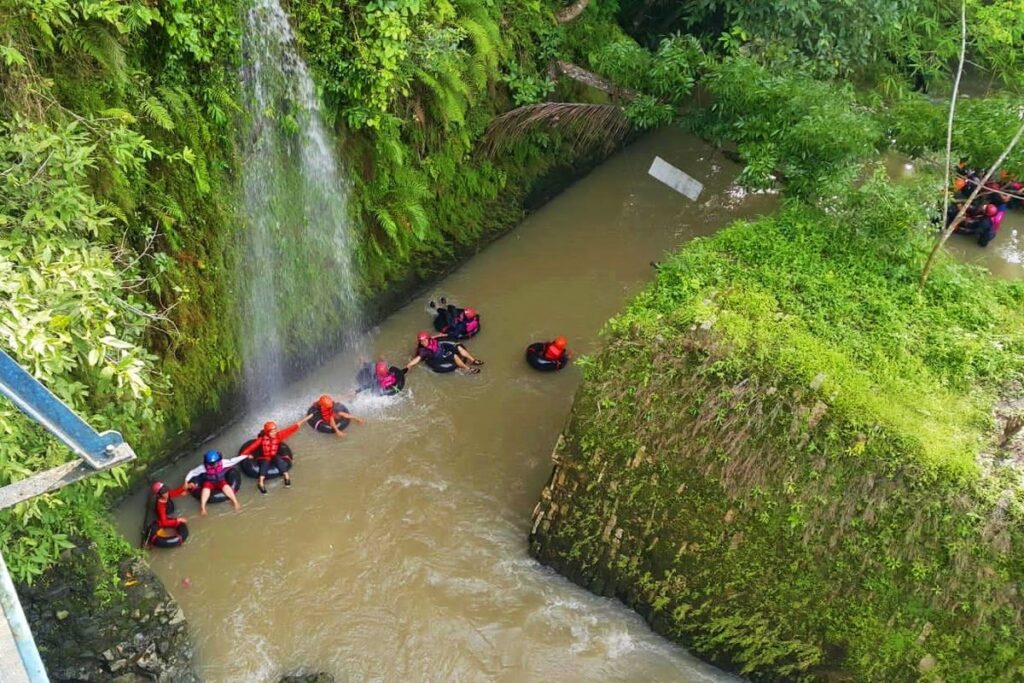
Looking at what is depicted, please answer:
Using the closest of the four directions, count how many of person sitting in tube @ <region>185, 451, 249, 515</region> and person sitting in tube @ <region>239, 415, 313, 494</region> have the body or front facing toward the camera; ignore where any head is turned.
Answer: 2

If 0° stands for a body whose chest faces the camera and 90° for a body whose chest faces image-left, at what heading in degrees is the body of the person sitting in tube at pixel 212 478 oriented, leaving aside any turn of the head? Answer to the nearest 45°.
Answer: approximately 0°

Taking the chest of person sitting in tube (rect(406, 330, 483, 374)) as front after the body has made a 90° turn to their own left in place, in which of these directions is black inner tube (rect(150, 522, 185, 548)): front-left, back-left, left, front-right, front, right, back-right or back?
back

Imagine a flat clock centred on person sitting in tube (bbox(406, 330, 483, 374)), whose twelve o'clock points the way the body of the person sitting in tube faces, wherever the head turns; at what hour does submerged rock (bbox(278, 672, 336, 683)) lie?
The submerged rock is roughly at 2 o'clock from the person sitting in tube.

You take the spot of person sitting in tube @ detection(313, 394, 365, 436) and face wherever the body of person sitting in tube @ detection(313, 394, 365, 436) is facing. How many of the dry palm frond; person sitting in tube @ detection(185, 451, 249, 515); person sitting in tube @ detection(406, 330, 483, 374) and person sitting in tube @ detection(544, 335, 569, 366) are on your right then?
1

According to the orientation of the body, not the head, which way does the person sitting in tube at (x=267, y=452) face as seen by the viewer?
toward the camera

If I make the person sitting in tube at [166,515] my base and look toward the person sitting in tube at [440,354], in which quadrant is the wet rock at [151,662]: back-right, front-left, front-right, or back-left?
back-right

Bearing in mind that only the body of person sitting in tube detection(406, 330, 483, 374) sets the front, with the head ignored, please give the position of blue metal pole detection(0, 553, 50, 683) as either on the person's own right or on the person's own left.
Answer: on the person's own right

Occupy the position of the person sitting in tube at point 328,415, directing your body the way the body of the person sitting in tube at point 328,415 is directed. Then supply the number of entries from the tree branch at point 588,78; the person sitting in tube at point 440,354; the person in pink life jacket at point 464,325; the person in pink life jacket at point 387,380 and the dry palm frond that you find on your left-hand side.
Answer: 5

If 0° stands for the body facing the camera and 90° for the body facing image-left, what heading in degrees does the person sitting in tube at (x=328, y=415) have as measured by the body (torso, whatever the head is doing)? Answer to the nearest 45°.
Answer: approximately 315°

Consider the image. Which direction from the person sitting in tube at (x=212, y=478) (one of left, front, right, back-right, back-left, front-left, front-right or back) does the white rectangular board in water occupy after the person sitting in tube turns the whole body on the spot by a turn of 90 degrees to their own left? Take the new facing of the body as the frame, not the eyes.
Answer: front

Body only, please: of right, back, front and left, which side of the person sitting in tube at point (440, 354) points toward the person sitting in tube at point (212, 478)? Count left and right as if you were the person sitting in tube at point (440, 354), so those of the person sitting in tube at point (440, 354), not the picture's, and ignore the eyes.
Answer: right
